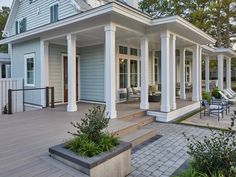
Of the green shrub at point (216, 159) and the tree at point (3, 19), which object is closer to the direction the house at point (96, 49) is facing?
the green shrub

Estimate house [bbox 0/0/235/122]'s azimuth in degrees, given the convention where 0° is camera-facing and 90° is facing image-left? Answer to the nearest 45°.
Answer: approximately 315°

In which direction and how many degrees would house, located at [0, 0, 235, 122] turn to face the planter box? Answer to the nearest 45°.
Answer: approximately 45° to its right

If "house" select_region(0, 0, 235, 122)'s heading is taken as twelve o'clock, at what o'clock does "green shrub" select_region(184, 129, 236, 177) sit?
The green shrub is roughly at 1 o'clock from the house.

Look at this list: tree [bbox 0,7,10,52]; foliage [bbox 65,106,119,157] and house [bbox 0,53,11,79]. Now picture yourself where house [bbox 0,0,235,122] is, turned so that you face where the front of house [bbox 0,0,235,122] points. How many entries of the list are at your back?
2

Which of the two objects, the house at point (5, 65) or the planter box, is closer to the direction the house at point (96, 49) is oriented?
the planter box

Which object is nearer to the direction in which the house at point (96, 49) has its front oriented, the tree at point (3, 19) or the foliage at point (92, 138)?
the foliage

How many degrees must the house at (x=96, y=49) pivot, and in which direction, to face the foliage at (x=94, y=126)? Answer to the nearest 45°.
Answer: approximately 45° to its right

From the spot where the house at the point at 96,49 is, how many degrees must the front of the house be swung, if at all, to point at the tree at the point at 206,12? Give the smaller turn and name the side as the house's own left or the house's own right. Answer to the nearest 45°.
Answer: approximately 90° to the house's own left

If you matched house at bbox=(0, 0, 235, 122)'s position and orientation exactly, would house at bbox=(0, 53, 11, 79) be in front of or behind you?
behind
